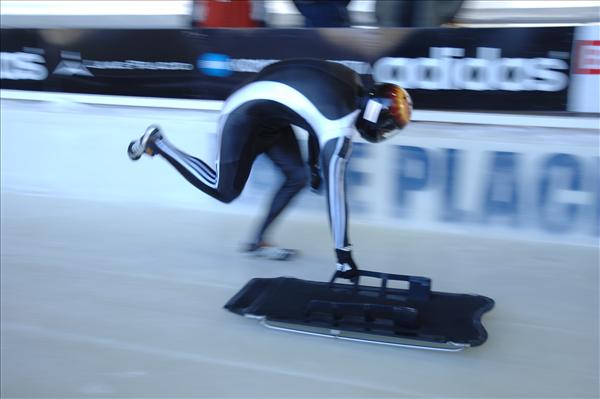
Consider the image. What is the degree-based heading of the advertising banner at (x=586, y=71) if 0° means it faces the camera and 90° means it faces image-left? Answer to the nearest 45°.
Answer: approximately 0°

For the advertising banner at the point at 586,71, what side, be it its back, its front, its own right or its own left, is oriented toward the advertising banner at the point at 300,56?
right
